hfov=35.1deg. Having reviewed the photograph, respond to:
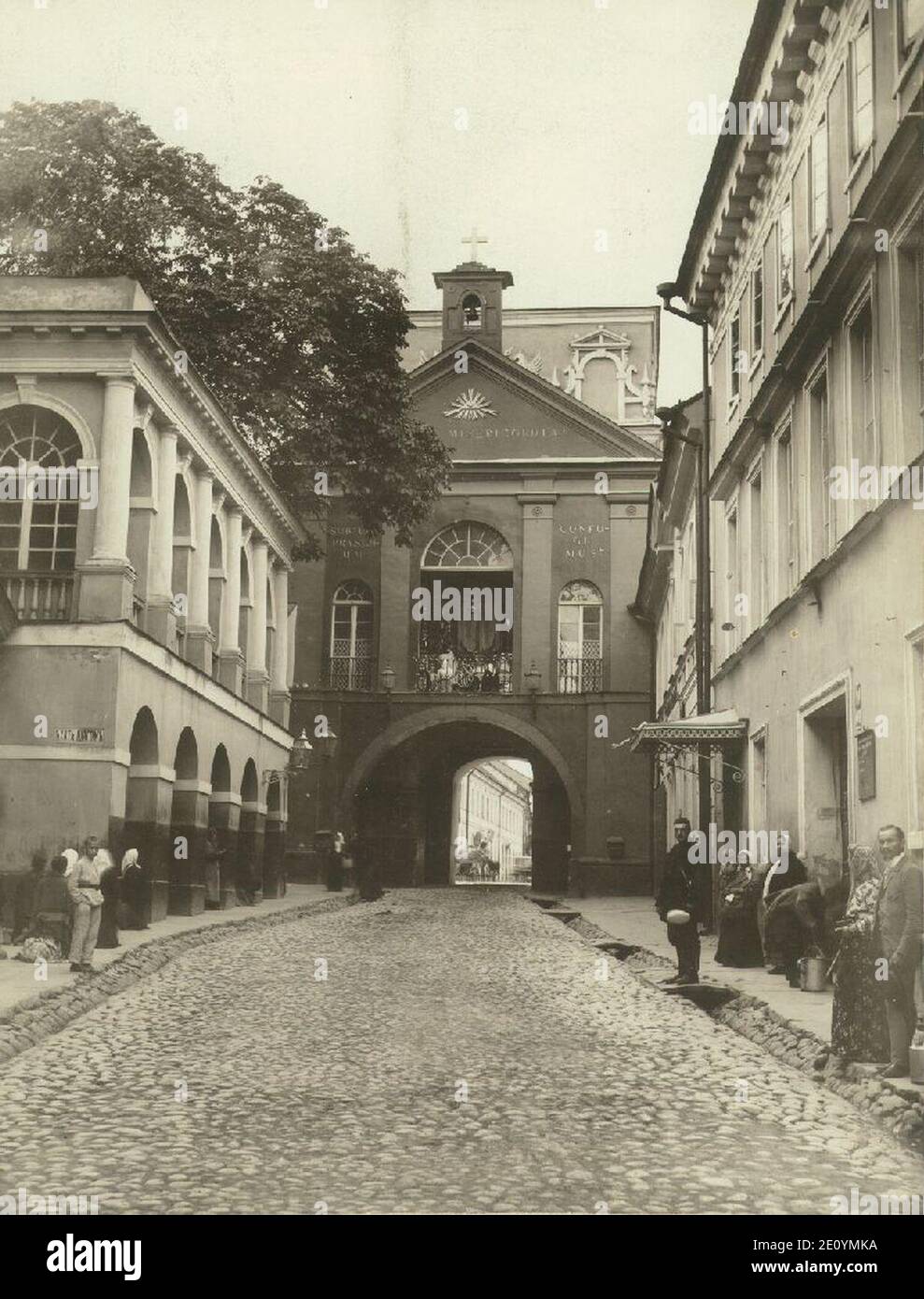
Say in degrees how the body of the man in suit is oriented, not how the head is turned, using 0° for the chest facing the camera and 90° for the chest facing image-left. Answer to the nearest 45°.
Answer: approximately 45°

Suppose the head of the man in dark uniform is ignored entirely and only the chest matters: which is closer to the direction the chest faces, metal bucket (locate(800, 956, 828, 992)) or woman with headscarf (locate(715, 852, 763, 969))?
the metal bucket

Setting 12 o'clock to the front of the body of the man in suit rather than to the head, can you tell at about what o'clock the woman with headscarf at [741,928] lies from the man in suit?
The woman with headscarf is roughly at 4 o'clock from the man in suit.

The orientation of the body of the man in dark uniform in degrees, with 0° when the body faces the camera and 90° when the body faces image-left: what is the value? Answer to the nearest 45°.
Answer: approximately 45°

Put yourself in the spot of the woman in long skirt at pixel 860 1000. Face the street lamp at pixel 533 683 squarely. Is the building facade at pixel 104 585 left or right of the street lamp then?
left

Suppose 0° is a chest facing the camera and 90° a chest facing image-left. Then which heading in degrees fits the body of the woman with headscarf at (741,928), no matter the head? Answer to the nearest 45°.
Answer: approximately 45°

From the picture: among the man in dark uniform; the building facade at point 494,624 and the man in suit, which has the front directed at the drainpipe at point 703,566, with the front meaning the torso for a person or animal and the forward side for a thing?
the building facade

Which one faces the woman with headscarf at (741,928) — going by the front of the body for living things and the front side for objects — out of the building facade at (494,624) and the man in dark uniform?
the building facade
